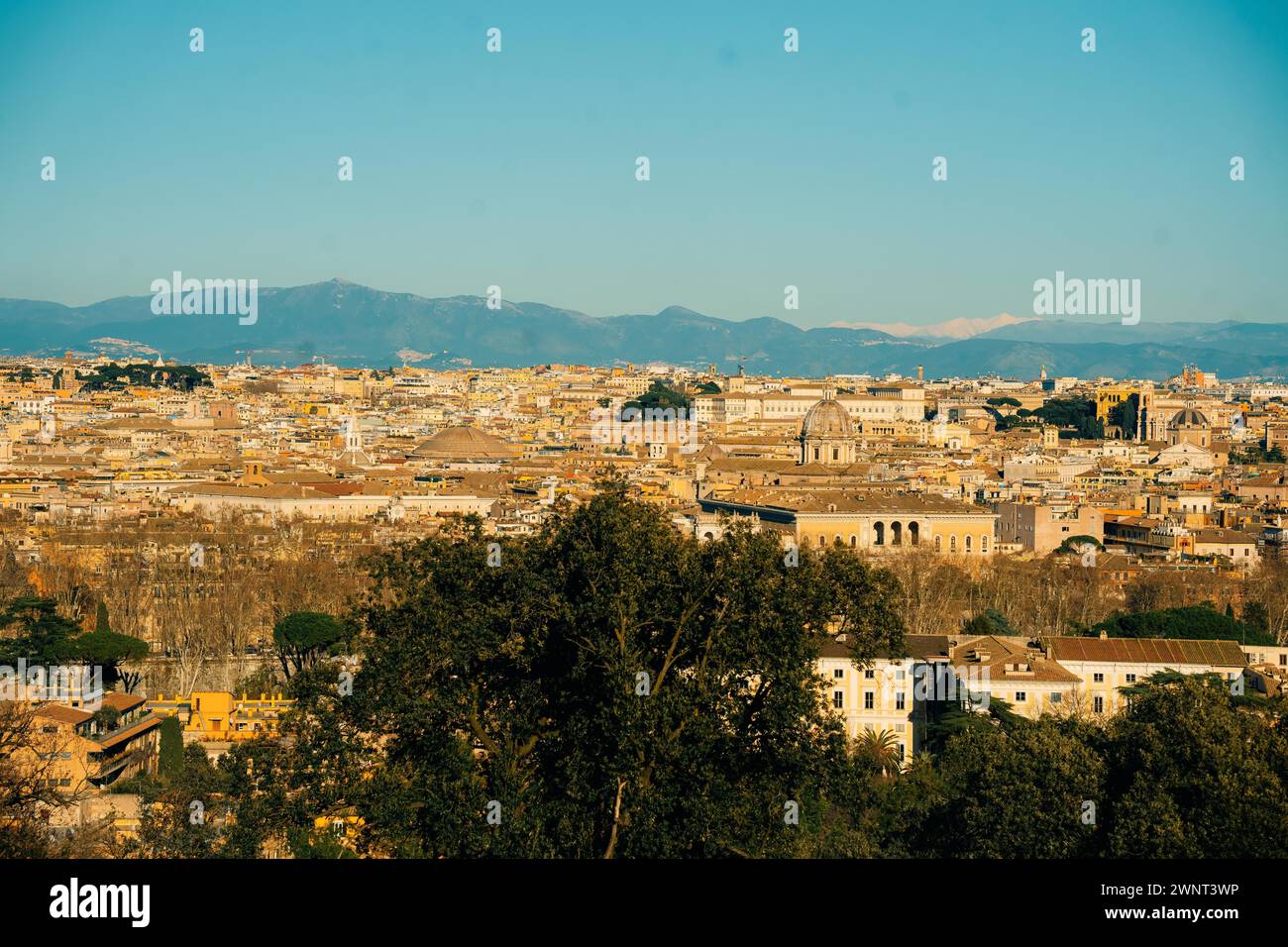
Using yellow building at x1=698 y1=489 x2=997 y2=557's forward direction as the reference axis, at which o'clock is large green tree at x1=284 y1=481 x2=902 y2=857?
The large green tree is roughly at 12 o'clock from the yellow building.

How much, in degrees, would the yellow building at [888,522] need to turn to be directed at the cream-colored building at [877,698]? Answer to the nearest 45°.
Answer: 0° — it already faces it

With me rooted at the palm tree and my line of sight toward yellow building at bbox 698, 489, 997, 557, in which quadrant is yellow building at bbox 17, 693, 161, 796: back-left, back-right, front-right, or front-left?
back-left

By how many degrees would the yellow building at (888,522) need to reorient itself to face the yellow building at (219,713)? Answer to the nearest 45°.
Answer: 0° — it already faces it

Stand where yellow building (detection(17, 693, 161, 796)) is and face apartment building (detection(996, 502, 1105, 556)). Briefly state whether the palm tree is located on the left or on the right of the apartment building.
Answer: right

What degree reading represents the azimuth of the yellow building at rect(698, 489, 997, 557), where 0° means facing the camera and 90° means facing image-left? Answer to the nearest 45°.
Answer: approximately 0°

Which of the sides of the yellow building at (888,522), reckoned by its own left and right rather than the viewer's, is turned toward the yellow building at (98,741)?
front

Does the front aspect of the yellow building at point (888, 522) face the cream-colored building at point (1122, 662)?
yes

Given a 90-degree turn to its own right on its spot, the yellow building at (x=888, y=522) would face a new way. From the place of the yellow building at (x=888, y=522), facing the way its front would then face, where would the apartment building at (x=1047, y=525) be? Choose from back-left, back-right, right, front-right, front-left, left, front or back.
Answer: back

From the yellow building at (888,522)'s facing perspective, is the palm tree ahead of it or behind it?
ahead
